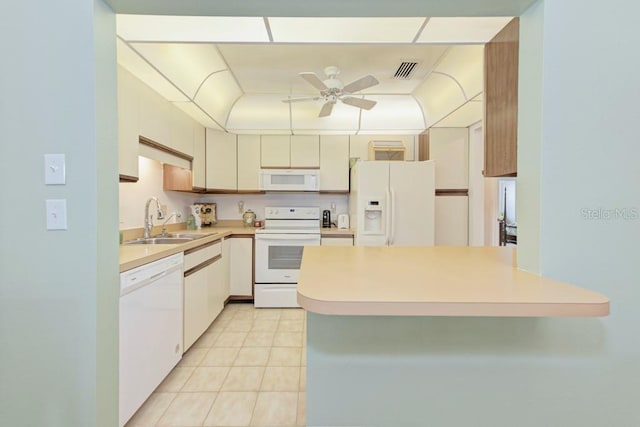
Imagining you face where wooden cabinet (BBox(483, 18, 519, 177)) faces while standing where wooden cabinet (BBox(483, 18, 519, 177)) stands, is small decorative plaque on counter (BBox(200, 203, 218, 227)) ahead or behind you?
ahead

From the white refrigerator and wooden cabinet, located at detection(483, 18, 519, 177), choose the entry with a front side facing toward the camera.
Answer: the white refrigerator

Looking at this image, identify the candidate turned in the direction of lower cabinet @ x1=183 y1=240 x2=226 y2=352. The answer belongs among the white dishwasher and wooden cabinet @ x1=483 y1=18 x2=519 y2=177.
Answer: the wooden cabinet

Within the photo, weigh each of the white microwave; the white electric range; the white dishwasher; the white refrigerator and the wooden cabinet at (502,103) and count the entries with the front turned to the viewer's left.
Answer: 1

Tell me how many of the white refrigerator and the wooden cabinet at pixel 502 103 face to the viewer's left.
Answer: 1

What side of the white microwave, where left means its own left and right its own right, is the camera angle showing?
front

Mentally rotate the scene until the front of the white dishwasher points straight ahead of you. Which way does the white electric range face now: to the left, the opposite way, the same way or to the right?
to the right

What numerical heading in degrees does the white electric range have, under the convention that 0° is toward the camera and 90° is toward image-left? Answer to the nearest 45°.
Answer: approximately 0°

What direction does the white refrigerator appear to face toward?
toward the camera

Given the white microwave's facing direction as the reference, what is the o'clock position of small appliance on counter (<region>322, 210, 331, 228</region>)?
The small appliance on counter is roughly at 8 o'clock from the white microwave.

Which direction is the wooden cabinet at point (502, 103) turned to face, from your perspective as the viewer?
facing to the left of the viewer

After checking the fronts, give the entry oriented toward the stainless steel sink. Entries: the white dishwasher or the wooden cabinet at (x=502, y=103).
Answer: the wooden cabinet

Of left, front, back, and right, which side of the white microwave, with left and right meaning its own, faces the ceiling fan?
front

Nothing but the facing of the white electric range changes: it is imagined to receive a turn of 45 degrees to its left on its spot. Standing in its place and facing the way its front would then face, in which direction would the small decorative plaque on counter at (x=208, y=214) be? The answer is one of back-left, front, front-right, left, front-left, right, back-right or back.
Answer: back

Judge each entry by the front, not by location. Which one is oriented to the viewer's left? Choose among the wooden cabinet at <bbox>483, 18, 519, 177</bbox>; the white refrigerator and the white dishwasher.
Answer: the wooden cabinet

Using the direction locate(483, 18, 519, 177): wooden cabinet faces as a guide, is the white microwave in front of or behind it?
in front
